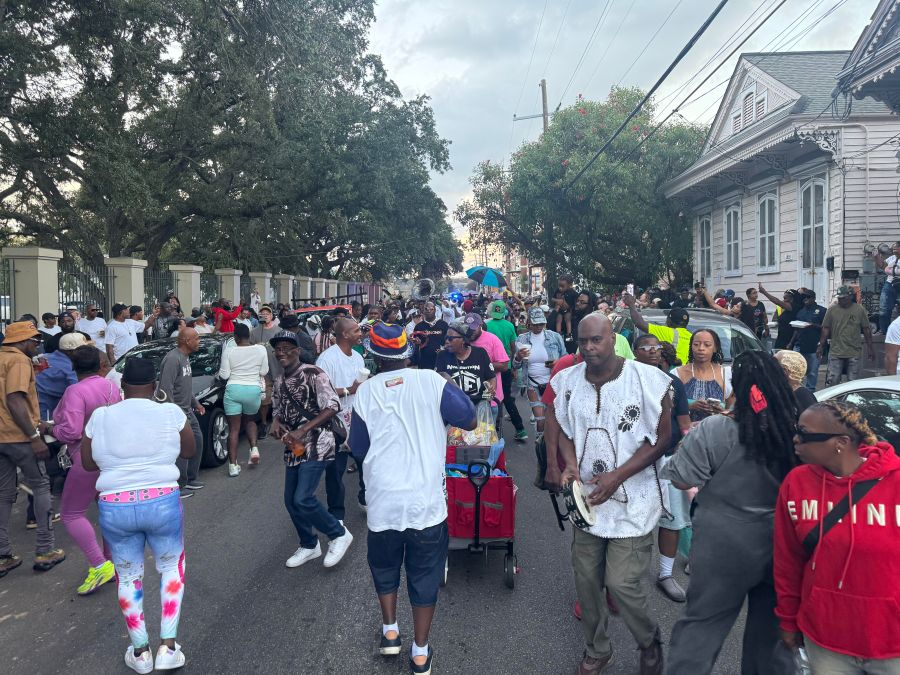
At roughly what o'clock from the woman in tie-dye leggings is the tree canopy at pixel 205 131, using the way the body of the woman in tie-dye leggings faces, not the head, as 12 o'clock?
The tree canopy is roughly at 12 o'clock from the woman in tie-dye leggings.

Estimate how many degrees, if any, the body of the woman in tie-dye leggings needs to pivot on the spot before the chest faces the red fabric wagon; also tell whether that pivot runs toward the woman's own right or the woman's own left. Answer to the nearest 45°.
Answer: approximately 90° to the woman's own right

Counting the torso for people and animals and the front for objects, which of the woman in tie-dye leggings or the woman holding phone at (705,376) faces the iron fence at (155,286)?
the woman in tie-dye leggings

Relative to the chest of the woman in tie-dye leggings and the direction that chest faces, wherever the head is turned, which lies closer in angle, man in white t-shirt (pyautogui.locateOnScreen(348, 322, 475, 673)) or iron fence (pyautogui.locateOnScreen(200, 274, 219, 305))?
the iron fence

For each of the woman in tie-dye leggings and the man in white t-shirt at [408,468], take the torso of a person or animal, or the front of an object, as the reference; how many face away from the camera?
2

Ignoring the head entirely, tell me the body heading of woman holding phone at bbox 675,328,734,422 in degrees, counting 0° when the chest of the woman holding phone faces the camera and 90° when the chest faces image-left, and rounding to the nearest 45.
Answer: approximately 0°

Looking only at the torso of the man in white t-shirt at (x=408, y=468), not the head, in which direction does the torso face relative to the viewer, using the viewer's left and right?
facing away from the viewer

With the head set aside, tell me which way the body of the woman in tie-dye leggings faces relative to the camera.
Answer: away from the camera

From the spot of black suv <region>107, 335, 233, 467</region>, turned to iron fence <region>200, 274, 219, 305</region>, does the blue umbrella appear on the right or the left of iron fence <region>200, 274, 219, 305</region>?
right

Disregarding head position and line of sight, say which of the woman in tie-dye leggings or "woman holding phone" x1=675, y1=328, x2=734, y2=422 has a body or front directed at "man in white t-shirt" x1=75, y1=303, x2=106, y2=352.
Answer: the woman in tie-dye leggings

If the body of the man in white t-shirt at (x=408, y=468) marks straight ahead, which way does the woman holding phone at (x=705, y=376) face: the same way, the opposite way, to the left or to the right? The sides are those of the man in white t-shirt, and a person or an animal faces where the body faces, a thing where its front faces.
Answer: the opposite way

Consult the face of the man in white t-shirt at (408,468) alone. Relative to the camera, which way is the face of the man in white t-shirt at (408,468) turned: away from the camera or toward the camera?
away from the camera
